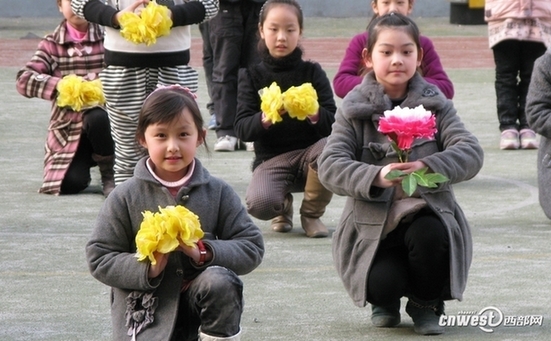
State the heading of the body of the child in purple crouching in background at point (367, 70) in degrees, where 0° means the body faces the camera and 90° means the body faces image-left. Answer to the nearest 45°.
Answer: approximately 0°

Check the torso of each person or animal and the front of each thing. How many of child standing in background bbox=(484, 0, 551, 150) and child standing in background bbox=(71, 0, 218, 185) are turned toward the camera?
2

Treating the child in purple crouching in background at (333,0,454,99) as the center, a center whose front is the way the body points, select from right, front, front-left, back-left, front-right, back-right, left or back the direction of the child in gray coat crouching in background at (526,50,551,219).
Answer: left

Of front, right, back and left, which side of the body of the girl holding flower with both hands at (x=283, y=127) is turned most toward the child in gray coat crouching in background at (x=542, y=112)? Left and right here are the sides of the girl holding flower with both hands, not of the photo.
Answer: left

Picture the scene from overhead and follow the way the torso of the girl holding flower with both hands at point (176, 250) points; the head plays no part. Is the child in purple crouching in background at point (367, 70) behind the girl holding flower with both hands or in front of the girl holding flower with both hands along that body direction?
behind
